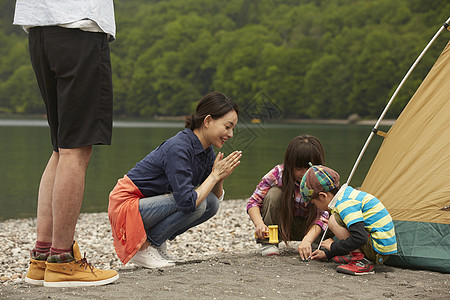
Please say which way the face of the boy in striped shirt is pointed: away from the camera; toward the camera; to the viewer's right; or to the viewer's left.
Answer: to the viewer's left

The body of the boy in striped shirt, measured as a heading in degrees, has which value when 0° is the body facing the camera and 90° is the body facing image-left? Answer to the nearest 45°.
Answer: approximately 90°

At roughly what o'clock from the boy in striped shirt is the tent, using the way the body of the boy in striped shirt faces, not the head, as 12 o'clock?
The tent is roughly at 4 o'clock from the boy in striped shirt.
